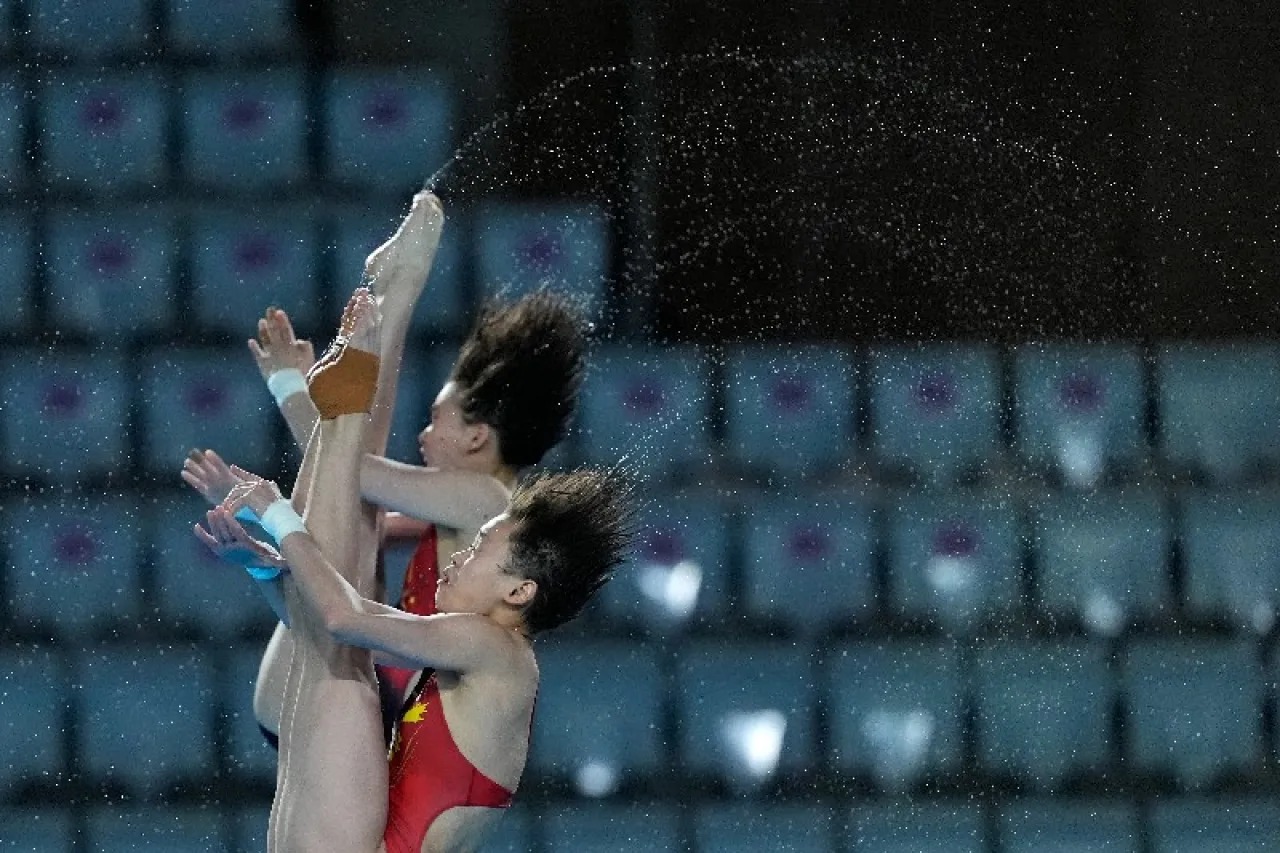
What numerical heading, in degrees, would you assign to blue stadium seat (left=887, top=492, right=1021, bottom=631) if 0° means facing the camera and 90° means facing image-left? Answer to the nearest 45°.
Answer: approximately 0°

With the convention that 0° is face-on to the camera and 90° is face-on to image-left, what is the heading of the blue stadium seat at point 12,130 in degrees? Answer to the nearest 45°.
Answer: approximately 0°
